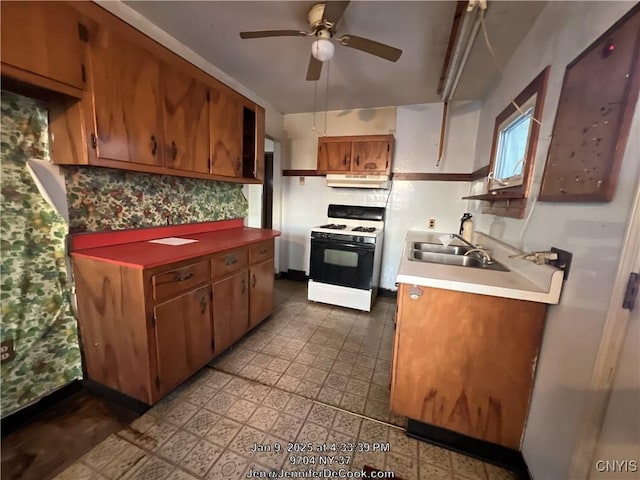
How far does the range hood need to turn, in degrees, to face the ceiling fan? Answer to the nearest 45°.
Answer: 0° — it already faces it

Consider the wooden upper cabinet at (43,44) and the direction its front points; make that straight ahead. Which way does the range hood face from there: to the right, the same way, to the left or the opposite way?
to the right

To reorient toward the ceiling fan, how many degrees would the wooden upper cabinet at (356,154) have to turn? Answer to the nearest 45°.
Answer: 0° — it already faces it

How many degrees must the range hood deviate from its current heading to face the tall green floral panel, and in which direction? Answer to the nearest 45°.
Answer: approximately 45° to its right

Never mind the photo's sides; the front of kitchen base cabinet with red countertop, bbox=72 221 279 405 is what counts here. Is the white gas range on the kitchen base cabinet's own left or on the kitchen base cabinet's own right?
on the kitchen base cabinet's own left

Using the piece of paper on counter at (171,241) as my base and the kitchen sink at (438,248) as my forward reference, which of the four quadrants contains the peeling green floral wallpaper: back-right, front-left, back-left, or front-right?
back-right

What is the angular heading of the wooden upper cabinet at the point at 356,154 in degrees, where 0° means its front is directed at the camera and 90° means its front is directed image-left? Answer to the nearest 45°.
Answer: approximately 0°

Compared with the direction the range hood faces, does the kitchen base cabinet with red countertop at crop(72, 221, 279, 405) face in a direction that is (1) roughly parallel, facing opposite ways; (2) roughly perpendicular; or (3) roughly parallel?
roughly perpendicular
